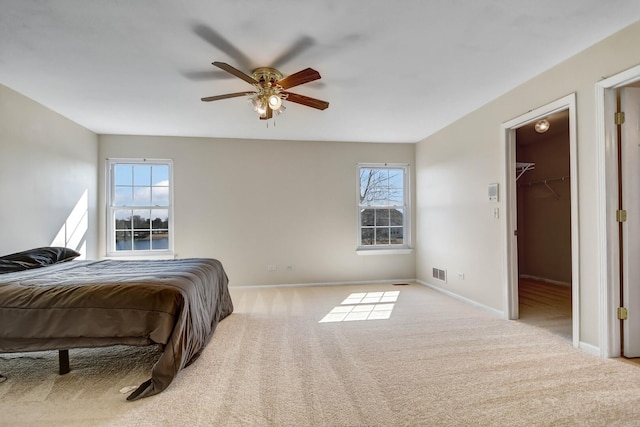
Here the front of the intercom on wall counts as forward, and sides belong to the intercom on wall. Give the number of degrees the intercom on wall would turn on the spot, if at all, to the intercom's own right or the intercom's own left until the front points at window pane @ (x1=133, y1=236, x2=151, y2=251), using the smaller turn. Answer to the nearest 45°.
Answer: approximately 45° to the intercom's own right

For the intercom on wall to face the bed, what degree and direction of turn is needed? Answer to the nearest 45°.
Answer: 0° — it already faces it

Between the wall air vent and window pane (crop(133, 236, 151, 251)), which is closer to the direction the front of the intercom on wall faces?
the window pane

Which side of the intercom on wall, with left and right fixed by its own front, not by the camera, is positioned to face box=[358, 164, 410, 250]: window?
right

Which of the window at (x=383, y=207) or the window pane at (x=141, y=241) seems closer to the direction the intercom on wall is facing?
the window pane

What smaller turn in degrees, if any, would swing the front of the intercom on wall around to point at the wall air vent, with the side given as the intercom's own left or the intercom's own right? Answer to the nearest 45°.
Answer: approximately 90° to the intercom's own right

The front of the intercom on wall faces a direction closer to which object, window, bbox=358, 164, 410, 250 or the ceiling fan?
the ceiling fan

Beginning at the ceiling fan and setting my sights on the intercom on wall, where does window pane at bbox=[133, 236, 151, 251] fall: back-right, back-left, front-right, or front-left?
back-left

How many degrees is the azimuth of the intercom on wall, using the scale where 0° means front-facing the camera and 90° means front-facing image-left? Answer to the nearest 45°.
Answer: approximately 45°
